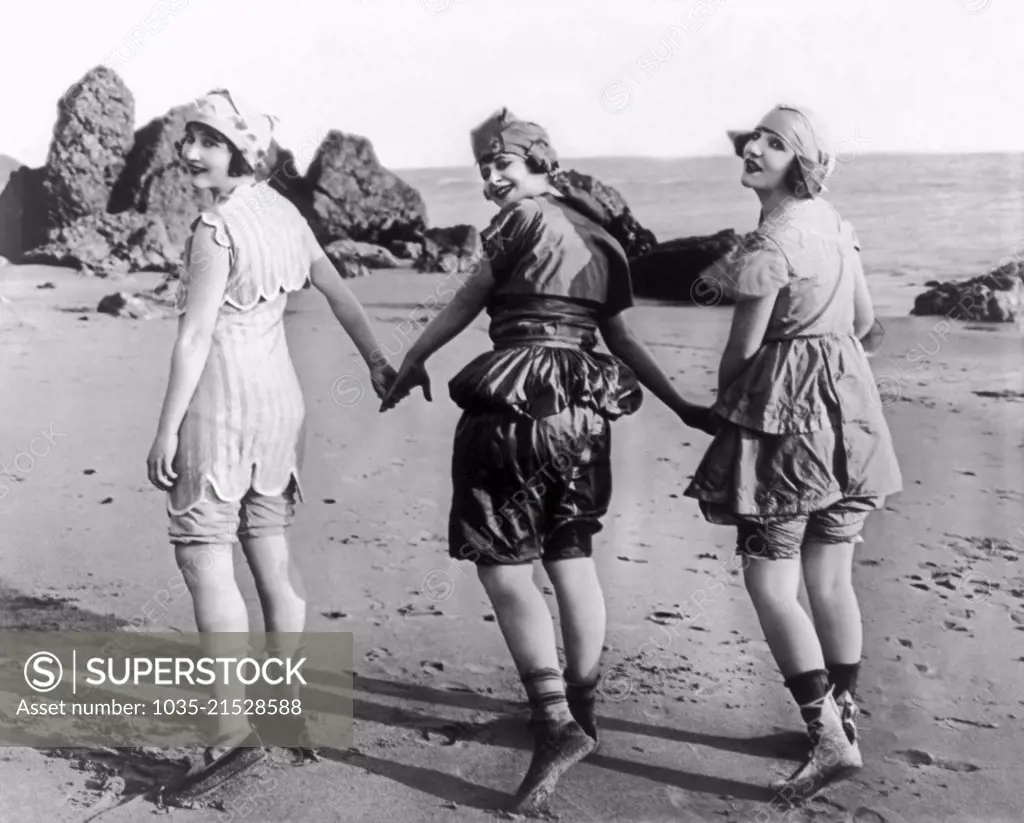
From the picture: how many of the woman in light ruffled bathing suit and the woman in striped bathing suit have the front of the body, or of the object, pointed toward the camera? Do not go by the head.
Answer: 0

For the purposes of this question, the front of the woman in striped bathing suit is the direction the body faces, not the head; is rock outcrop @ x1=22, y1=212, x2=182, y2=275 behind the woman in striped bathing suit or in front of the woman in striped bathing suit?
in front

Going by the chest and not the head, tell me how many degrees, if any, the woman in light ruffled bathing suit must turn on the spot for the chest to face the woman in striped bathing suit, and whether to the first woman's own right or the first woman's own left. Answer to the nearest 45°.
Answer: approximately 45° to the first woman's own left

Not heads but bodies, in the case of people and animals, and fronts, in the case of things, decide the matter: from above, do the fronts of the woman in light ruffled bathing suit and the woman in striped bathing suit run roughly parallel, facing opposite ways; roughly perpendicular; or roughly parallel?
roughly parallel

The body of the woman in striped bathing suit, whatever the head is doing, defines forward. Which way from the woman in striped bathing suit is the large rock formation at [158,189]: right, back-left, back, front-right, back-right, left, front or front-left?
front-right

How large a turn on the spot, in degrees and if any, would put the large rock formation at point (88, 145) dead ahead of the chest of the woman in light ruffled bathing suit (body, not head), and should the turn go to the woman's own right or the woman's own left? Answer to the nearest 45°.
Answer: approximately 45° to the woman's own left

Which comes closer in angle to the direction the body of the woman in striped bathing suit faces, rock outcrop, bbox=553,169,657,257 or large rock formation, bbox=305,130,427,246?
the large rock formation

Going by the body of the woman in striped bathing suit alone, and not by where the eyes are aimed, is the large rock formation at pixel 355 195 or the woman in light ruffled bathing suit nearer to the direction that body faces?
the large rock formation

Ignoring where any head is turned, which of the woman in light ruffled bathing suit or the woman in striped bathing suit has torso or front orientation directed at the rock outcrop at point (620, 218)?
the woman in light ruffled bathing suit

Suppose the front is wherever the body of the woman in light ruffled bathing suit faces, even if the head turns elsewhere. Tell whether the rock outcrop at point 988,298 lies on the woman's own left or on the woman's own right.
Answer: on the woman's own right

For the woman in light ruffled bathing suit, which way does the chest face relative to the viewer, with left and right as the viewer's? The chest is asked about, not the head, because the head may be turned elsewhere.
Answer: facing away from the viewer and to the left of the viewer

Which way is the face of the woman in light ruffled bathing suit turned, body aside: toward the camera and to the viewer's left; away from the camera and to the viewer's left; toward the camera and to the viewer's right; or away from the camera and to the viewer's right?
toward the camera and to the viewer's left

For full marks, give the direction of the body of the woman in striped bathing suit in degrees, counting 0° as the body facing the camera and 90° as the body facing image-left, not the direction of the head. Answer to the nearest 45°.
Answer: approximately 135°
